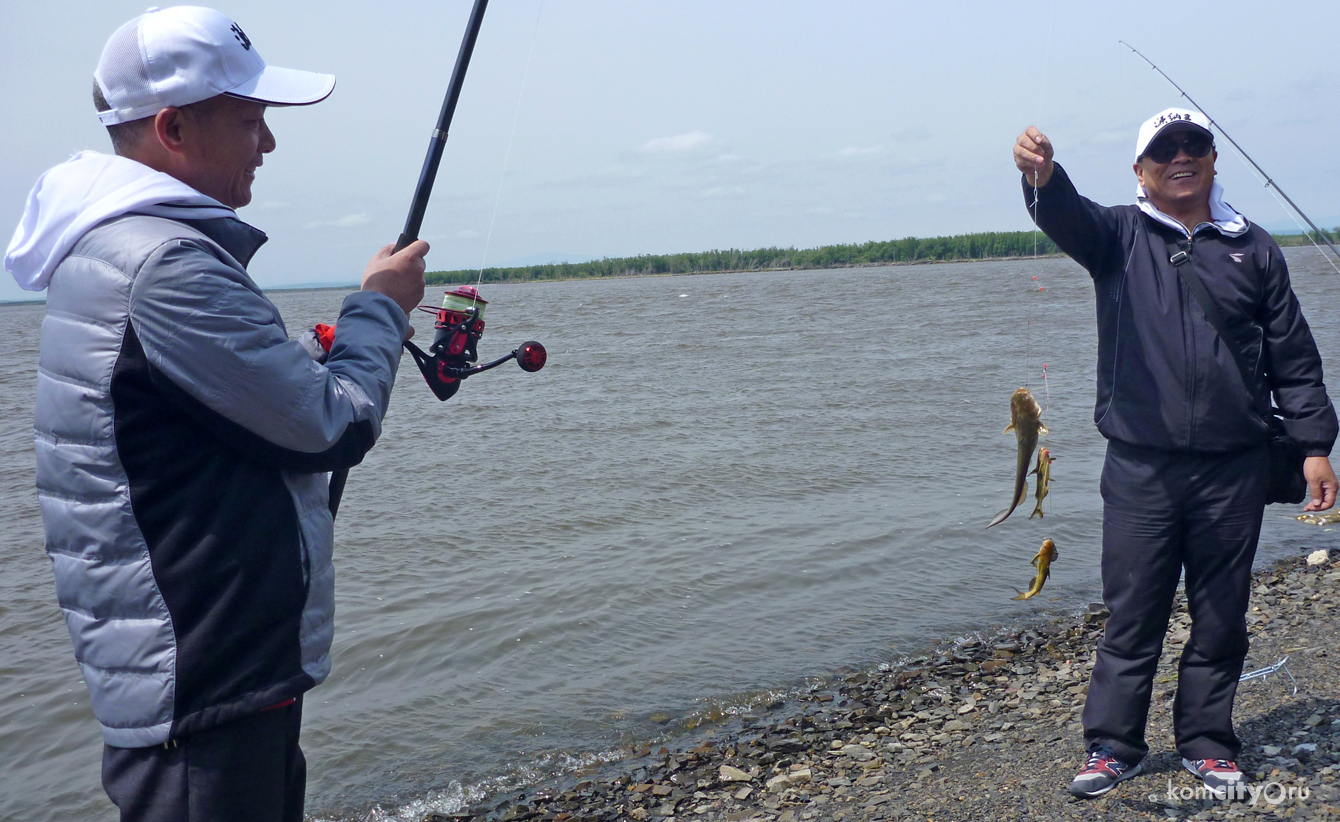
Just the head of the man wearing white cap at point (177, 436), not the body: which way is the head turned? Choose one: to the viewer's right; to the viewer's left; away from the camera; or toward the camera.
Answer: to the viewer's right

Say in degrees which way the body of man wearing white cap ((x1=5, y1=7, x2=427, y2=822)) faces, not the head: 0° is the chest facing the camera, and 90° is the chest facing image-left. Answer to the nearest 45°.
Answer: approximately 270°

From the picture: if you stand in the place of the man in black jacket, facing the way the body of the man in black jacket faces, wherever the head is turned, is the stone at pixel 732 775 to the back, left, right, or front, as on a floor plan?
right

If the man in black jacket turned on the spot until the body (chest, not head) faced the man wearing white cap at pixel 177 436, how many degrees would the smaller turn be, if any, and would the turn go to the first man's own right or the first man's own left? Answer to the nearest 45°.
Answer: approximately 45° to the first man's own right

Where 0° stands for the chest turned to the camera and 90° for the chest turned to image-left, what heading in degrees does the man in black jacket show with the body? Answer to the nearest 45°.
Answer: approximately 0°

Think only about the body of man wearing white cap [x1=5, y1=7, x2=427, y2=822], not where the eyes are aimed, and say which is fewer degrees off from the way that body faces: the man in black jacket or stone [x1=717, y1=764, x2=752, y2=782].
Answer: the man in black jacket

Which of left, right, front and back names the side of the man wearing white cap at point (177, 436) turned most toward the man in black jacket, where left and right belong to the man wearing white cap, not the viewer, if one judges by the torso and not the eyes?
front

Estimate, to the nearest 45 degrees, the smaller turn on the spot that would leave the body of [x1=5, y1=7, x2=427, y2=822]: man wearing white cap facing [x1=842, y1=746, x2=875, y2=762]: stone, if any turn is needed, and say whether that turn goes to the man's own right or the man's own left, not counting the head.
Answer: approximately 45° to the man's own left

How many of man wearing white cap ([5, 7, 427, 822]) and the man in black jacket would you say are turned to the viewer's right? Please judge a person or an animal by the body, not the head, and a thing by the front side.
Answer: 1
